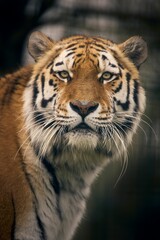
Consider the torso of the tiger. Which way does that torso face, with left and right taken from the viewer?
facing the viewer and to the right of the viewer
